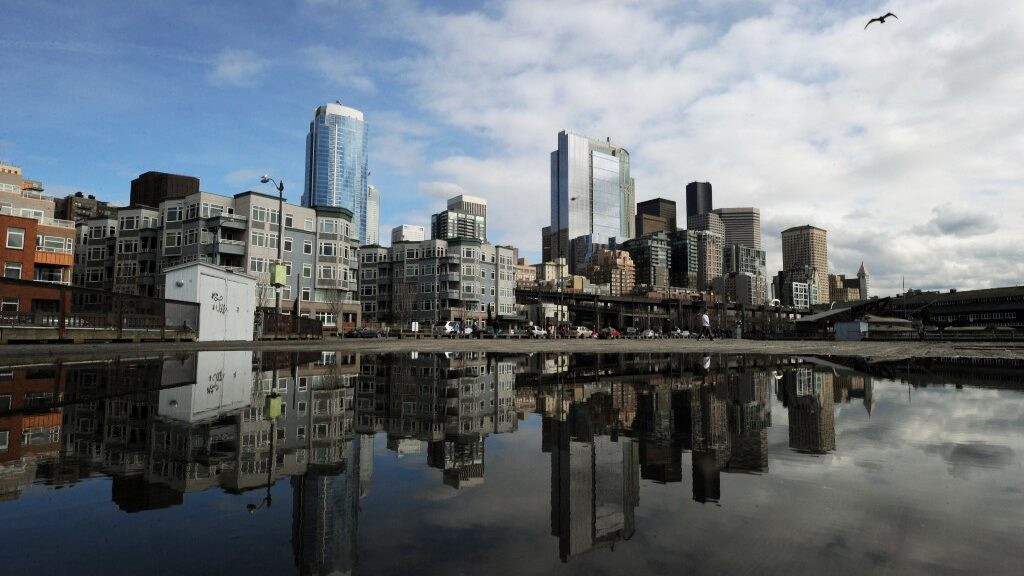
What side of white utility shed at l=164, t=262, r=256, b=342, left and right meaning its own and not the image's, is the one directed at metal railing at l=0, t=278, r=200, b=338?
right

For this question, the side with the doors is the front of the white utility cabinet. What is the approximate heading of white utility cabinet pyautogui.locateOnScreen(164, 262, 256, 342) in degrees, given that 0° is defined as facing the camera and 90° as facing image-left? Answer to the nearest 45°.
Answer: approximately 315°
